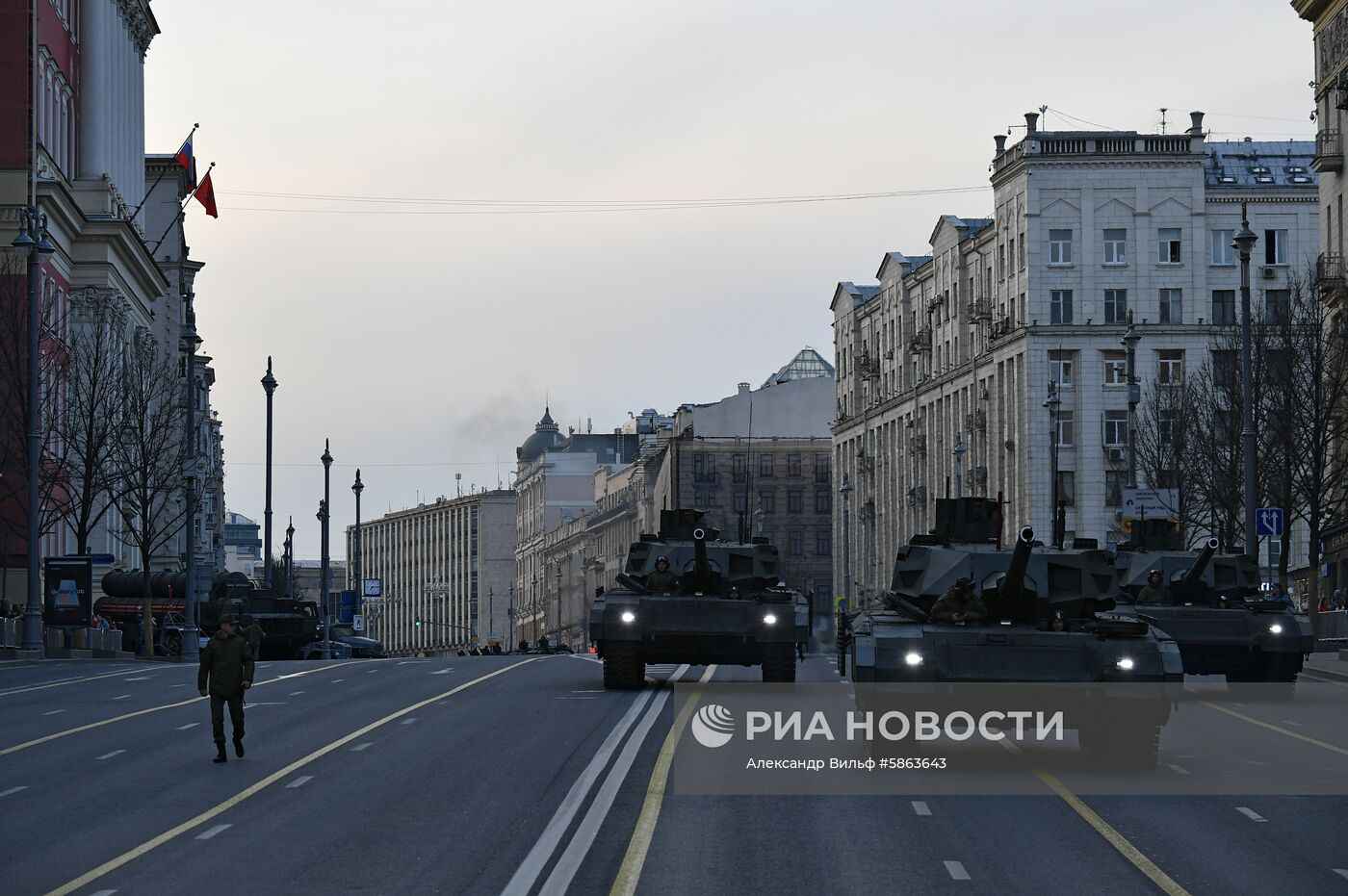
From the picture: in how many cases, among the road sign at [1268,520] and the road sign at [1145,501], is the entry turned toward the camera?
2

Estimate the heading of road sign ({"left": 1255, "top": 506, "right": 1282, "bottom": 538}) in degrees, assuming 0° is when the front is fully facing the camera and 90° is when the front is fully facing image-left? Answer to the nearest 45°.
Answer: approximately 0°

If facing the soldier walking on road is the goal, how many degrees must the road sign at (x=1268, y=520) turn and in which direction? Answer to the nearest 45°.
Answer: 0° — it already faces them

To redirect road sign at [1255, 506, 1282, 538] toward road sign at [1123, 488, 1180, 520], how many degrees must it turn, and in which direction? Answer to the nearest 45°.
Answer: approximately 135° to its right

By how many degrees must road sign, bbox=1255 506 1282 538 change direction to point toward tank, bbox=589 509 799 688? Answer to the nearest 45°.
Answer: approximately 45° to its right

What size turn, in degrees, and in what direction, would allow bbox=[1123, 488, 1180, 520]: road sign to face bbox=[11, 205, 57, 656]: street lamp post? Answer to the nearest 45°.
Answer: approximately 90° to its right

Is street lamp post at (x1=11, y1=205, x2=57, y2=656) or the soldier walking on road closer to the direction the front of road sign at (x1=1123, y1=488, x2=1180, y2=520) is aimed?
the soldier walking on road

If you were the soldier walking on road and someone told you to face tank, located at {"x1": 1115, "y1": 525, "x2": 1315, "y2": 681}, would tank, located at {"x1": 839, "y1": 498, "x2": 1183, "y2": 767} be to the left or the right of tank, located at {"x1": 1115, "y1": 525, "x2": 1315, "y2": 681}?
right
